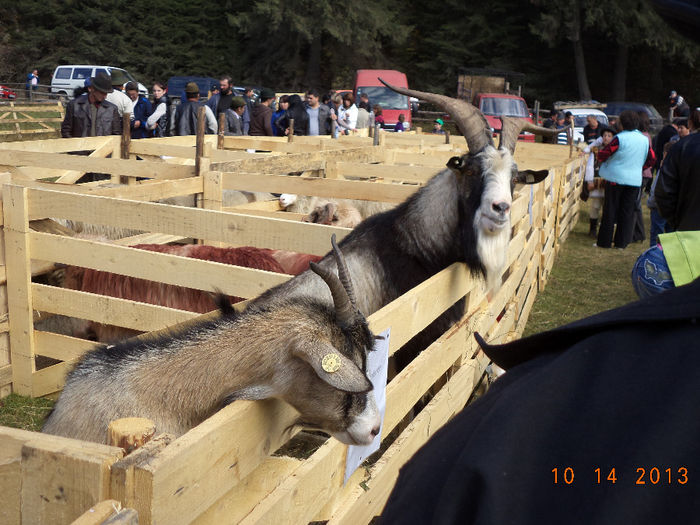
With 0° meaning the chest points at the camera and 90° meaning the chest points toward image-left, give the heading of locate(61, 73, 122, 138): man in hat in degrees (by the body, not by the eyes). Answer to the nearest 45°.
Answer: approximately 0°

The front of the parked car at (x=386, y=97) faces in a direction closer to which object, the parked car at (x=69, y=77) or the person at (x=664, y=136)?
the person

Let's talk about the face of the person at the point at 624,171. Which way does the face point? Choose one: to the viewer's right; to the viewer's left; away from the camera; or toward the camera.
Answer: away from the camera

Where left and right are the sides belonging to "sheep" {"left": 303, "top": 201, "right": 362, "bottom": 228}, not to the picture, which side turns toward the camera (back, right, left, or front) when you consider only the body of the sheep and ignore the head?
left

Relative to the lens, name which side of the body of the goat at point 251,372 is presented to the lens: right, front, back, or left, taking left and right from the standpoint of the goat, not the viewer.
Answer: right

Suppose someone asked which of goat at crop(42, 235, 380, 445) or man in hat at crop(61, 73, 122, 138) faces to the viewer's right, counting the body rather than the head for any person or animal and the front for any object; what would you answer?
the goat

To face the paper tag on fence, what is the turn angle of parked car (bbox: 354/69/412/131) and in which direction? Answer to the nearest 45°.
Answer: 0° — it already faces it

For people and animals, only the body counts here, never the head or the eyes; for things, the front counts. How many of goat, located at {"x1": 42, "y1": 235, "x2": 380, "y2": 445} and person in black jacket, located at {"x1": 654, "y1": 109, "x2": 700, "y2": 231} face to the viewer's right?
1

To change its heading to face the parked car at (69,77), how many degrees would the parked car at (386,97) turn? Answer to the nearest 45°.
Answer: approximately 135° to its right
